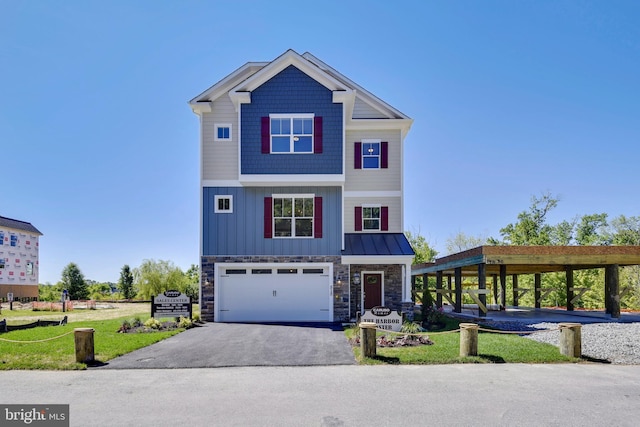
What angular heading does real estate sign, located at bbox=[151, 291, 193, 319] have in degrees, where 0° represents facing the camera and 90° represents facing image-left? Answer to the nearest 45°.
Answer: approximately 0°

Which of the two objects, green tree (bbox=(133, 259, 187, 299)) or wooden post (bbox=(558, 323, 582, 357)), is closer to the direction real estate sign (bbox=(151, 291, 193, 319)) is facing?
the wooden post

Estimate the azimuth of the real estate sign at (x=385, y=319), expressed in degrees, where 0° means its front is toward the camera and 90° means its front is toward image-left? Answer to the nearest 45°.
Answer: approximately 0°

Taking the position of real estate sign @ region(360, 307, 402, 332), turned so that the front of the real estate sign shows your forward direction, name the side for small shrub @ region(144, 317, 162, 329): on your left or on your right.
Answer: on your right

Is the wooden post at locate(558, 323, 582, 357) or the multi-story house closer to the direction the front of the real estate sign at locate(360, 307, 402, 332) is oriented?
the wooden post

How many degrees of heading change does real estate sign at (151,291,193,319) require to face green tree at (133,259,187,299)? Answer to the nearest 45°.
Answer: approximately 180°
